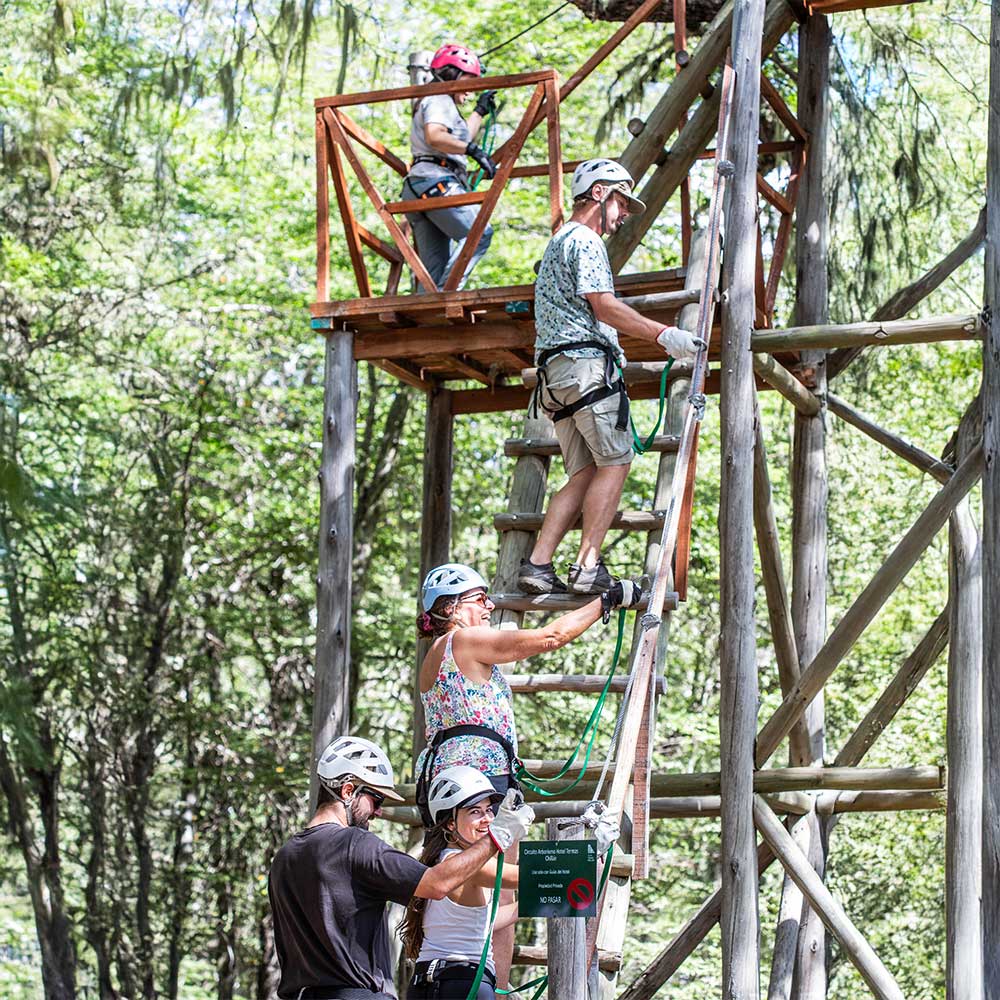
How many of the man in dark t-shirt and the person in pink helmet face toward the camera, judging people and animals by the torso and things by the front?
0

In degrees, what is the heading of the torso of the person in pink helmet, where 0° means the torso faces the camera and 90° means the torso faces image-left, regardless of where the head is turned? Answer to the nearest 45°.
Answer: approximately 270°

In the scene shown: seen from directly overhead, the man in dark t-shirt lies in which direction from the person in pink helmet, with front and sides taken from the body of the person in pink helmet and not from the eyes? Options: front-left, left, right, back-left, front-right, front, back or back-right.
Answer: right

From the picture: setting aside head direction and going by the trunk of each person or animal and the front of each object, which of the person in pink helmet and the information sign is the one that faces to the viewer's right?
the person in pink helmet

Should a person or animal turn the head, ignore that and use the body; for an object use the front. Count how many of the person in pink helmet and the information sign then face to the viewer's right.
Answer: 1

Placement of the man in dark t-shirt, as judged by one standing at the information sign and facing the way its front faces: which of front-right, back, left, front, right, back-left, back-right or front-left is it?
back-right

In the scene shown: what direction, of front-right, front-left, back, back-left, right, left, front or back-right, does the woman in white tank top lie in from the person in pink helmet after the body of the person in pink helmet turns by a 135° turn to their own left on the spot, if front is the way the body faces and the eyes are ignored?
back-left

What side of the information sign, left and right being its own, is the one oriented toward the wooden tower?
back

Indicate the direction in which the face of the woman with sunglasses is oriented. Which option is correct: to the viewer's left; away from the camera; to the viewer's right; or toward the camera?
to the viewer's right

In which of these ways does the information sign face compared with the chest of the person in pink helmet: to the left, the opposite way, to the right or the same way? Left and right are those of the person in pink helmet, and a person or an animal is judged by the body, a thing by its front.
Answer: to the right

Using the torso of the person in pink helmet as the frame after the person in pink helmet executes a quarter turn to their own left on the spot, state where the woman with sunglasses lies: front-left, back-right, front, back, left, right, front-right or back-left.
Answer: back

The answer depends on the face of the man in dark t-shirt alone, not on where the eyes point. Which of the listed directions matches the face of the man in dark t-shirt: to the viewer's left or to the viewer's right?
to the viewer's right

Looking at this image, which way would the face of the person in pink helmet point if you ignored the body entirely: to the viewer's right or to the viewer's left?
to the viewer's right
